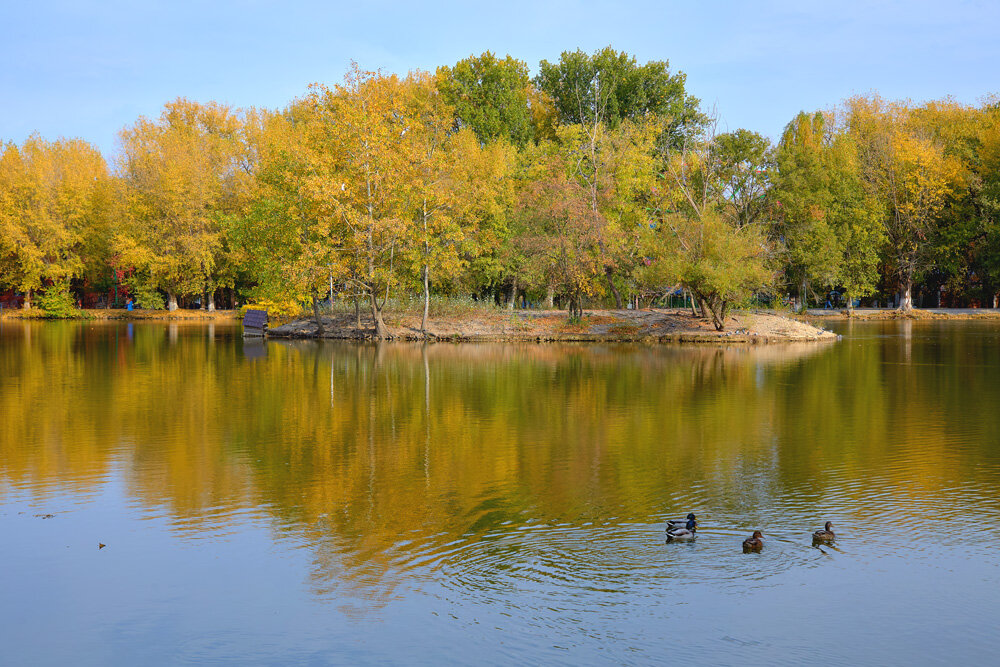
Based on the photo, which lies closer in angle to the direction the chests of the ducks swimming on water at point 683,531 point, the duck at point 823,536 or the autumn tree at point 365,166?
the duck

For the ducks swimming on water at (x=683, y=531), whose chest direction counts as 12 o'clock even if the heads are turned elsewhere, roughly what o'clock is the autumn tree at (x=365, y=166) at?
The autumn tree is roughly at 8 o'clock from the ducks swimming on water.

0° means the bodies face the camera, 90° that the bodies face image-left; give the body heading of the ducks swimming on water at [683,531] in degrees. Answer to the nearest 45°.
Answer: approximately 270°

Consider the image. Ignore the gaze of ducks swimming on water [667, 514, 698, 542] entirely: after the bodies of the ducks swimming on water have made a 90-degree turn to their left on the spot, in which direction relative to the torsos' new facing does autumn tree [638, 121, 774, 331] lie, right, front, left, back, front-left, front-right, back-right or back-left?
front

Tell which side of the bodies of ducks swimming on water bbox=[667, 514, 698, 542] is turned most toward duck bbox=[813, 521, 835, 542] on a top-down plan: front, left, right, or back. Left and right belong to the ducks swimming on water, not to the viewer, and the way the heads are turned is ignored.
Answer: front
